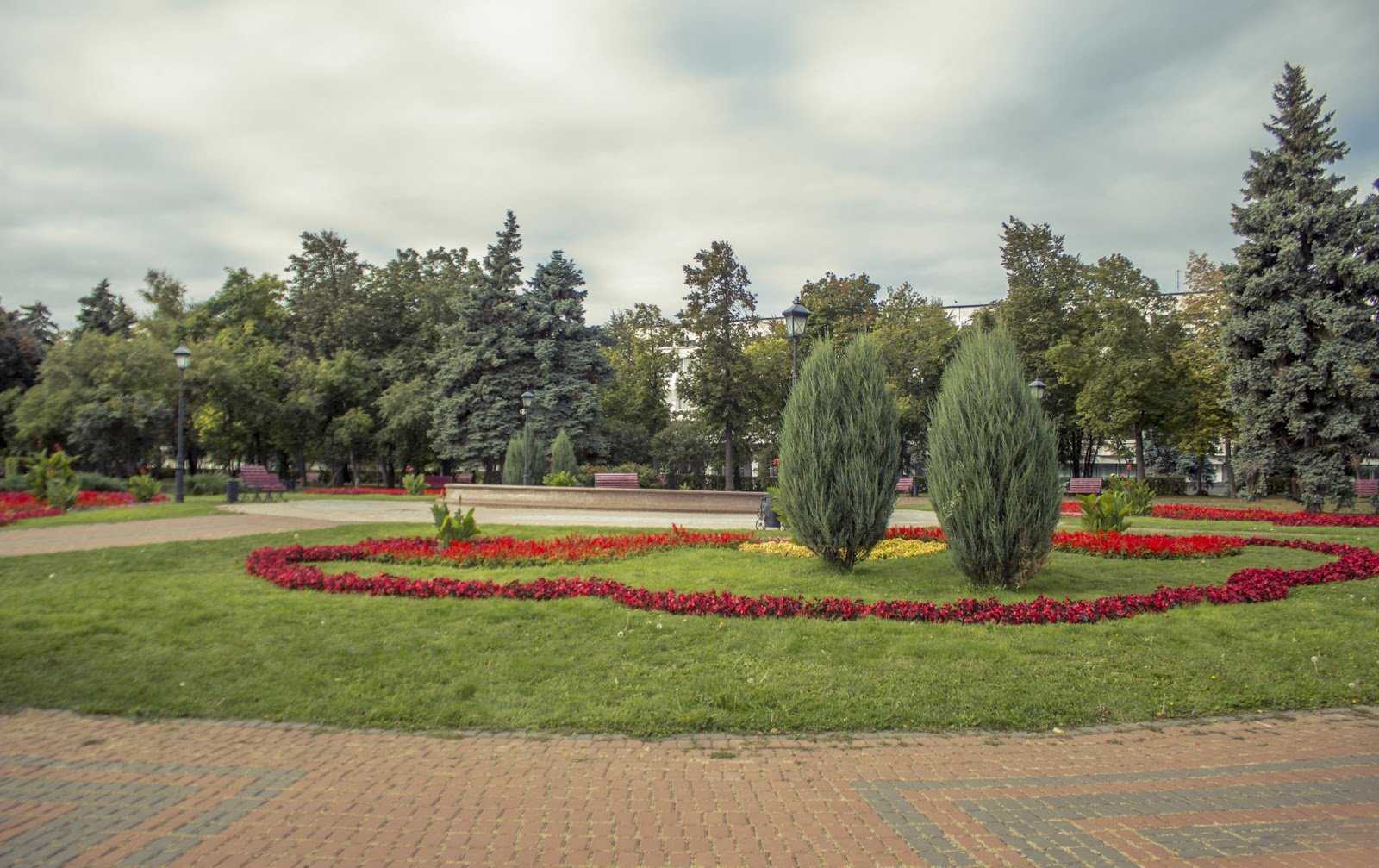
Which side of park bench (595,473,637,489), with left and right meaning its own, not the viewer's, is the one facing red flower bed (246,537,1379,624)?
front

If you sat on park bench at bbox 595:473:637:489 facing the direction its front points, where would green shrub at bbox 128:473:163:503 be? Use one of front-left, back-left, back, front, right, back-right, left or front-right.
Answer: right

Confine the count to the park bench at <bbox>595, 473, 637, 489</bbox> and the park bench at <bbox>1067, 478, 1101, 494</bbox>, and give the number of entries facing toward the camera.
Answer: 2

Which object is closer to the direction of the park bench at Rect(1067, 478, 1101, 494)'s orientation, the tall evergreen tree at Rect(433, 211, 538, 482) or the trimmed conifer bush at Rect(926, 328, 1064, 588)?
the trimmed conifer bush

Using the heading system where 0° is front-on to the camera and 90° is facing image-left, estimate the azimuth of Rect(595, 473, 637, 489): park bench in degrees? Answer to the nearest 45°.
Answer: approximately 0°

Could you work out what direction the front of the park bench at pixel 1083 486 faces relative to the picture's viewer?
facing the viewer

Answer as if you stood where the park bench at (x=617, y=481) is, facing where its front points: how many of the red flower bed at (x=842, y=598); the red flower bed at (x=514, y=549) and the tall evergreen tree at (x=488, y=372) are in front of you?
2

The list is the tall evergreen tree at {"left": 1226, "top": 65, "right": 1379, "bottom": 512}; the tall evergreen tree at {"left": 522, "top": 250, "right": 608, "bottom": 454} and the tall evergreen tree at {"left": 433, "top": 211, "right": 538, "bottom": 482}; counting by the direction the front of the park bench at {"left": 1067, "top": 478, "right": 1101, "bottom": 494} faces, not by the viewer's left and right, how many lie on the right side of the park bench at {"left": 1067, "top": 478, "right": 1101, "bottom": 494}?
2

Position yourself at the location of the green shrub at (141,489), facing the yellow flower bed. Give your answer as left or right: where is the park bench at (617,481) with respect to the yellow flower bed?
left

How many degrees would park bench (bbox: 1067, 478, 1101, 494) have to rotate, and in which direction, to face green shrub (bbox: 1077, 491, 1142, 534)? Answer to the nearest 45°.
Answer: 0° — it already faces it

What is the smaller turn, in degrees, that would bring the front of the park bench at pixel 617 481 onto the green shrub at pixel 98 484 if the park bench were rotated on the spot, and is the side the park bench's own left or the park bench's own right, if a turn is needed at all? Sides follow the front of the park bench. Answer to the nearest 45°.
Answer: approximately 90° to the park bench's own right

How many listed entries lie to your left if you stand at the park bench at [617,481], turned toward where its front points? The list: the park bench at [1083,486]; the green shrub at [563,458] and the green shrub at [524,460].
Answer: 1

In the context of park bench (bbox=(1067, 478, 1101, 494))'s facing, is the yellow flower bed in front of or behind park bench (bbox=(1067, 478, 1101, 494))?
in front

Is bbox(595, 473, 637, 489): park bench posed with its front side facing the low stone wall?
yes

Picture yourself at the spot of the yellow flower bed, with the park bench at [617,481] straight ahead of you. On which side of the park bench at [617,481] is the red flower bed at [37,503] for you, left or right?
left

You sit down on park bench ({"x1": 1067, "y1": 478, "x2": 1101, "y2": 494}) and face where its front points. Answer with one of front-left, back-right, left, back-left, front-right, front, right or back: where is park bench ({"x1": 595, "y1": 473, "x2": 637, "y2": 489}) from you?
front-right

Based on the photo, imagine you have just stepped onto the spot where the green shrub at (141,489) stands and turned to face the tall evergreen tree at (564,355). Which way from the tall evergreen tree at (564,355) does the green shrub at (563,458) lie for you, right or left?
right

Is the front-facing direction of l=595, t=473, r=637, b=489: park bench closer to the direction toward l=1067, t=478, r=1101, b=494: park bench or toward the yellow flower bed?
the yellow flower bed

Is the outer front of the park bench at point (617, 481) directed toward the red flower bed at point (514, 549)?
yes

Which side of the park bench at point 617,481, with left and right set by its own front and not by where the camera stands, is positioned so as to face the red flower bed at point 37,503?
right
